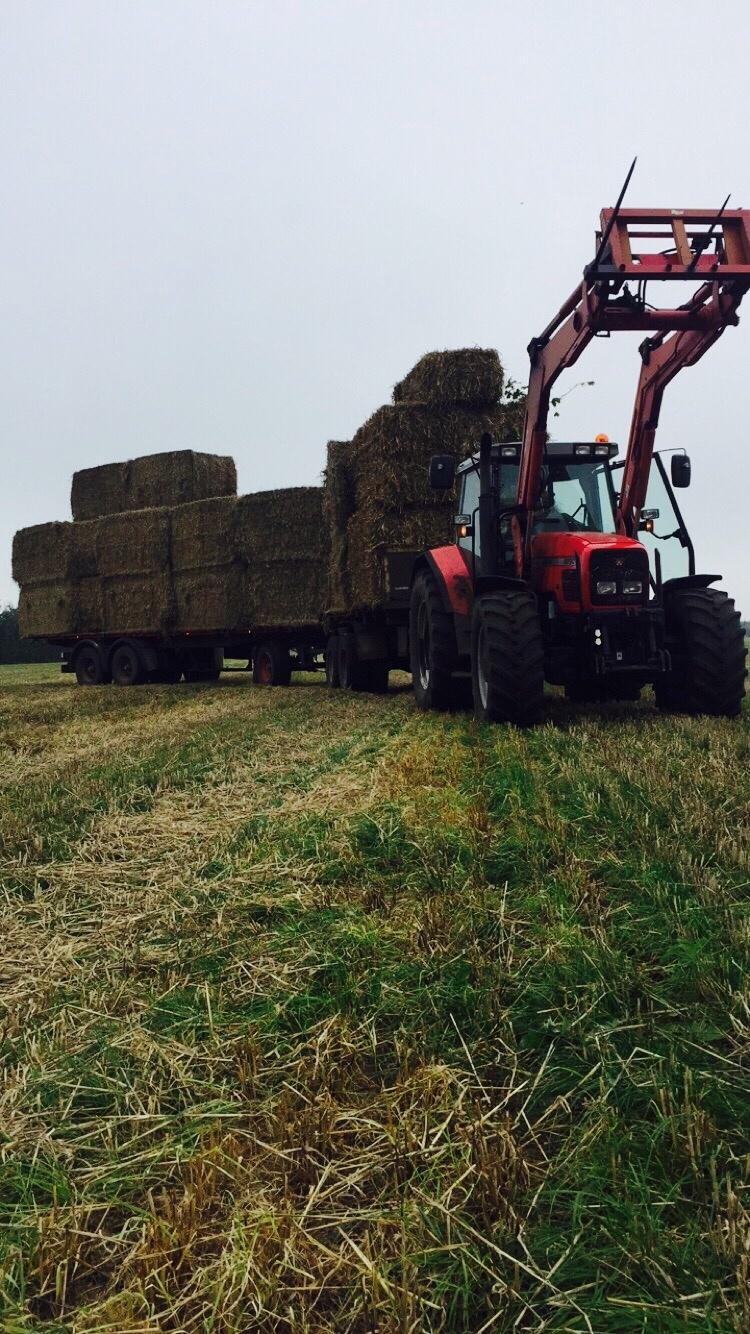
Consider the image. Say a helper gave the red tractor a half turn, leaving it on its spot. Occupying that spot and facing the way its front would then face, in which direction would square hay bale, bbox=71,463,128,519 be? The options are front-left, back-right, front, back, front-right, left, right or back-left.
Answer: front

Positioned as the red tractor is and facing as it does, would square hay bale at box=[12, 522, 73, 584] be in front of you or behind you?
behind

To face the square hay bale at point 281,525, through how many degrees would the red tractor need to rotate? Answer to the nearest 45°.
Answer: approximately 180°

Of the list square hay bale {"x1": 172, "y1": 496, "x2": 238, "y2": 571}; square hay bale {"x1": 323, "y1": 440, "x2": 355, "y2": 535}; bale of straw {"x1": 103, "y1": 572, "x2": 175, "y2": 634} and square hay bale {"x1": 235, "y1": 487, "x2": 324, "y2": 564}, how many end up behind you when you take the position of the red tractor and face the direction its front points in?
4

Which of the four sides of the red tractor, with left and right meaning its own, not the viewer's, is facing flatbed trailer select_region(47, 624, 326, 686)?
back

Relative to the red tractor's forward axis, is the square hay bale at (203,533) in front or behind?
behind

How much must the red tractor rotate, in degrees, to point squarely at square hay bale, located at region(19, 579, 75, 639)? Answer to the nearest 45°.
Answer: approximately 180°

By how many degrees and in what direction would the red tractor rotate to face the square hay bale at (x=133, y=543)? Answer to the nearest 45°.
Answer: approximately 180°

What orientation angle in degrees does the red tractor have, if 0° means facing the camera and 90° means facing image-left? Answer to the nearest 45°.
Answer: approximately 315°

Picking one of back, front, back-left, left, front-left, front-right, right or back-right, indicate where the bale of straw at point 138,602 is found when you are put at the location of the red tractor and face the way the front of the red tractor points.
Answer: back

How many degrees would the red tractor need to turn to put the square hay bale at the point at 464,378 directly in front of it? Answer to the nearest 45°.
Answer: approximately 135° to its left

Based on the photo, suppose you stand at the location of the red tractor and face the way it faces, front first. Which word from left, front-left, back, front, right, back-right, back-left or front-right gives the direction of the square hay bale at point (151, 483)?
back
